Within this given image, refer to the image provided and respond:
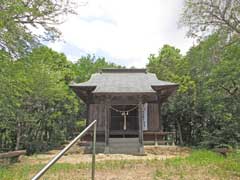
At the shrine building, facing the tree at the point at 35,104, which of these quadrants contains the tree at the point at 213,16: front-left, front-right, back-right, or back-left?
back-left

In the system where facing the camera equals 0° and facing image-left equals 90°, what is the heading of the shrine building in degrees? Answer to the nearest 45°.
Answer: approximately 0°

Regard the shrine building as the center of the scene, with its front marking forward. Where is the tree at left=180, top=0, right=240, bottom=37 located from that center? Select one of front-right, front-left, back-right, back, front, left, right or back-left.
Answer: front-left

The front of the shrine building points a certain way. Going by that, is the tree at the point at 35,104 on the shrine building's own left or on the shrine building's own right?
on the shrine building's own right

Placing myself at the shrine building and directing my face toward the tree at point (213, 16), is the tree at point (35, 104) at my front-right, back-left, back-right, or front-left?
back-right
